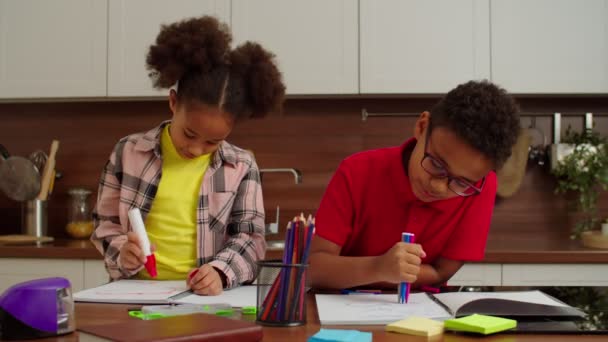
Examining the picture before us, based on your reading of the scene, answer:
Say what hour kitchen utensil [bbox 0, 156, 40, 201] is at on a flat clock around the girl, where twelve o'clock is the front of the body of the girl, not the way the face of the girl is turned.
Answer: The kitchen utensil is roughly at 5 o'clock from the girl.

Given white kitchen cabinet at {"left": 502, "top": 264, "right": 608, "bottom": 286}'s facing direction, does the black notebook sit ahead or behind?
ahead

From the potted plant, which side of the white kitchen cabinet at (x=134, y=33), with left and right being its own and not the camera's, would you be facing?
left

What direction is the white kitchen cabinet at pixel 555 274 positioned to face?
toward the camera

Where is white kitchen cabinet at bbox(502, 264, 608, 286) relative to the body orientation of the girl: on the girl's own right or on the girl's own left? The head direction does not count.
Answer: on the girl's own left

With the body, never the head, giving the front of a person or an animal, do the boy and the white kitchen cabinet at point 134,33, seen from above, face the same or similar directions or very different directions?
same or similar directions

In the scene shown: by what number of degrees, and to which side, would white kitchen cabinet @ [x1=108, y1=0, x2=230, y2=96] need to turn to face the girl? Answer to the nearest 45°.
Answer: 0° — it already faces them

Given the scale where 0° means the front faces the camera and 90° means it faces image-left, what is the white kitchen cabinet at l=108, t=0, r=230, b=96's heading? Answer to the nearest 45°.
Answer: approximately 0°

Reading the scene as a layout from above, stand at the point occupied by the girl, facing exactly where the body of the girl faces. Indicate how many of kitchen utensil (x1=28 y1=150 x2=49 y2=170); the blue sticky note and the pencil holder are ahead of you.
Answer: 2

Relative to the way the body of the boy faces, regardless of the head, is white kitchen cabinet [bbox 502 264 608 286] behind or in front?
behind

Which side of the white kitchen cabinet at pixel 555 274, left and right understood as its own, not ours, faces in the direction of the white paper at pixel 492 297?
front

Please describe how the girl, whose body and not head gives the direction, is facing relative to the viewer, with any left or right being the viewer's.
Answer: facing the viewer

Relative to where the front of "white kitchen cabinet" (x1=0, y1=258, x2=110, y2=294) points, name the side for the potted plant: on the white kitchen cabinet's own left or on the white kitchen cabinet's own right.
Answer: on the white kitchen cabinet's own left

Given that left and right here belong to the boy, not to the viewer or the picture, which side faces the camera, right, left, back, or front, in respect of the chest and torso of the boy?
front

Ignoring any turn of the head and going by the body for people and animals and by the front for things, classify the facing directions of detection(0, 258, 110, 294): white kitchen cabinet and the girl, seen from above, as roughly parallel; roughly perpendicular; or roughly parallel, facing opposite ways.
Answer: roughly parallel

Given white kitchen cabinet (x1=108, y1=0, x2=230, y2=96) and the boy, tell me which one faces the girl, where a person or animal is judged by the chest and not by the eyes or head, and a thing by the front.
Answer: the white kitchen cabinet

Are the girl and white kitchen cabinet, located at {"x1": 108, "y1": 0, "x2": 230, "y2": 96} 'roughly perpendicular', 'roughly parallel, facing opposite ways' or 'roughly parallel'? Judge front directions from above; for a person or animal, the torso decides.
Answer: roughly parallel
